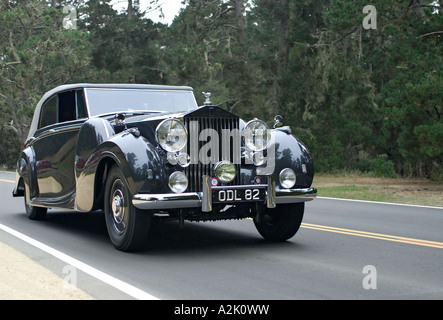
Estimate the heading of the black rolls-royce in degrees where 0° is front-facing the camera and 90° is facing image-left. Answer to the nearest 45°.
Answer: approximately 315°
